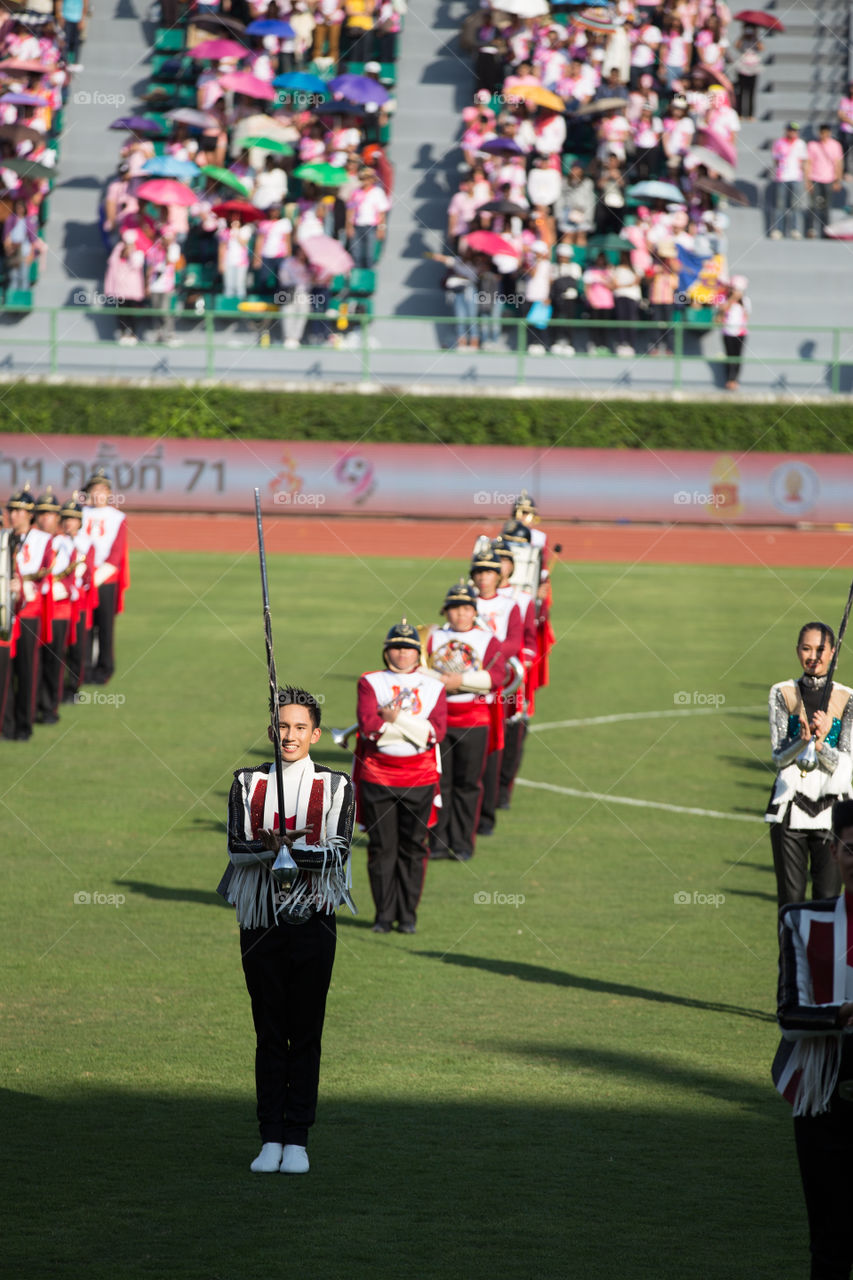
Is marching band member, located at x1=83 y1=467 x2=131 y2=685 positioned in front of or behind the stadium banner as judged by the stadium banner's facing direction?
in front

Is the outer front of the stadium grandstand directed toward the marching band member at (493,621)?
yes

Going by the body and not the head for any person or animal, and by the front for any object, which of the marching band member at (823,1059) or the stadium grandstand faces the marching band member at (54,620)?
the stadium grandstand

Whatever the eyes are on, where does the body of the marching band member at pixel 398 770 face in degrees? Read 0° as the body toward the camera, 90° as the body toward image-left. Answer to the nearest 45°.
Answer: approximately 0°

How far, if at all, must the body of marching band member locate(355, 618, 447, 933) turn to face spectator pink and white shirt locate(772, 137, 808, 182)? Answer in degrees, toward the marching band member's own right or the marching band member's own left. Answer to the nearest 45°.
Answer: approximately 180°

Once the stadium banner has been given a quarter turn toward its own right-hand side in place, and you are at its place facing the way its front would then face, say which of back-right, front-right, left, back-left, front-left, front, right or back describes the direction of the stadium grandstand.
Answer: right

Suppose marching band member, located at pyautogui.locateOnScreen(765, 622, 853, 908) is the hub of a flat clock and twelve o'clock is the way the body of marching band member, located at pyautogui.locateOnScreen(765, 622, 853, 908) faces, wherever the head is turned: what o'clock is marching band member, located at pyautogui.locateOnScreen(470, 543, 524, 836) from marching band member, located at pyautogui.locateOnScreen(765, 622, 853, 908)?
marching band member, located at pyautogui.locateOnScreen(470, 543, 524, 836) is roughly at 5 o'clock from marching band member, located at pyautogui.locateOnScreen(765, 622, 853, 908).

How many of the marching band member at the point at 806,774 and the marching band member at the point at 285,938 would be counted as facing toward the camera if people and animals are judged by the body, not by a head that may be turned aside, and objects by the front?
2

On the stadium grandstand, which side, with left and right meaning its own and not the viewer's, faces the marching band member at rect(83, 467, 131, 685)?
front

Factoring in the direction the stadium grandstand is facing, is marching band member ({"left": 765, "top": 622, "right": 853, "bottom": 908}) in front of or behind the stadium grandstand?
in front
